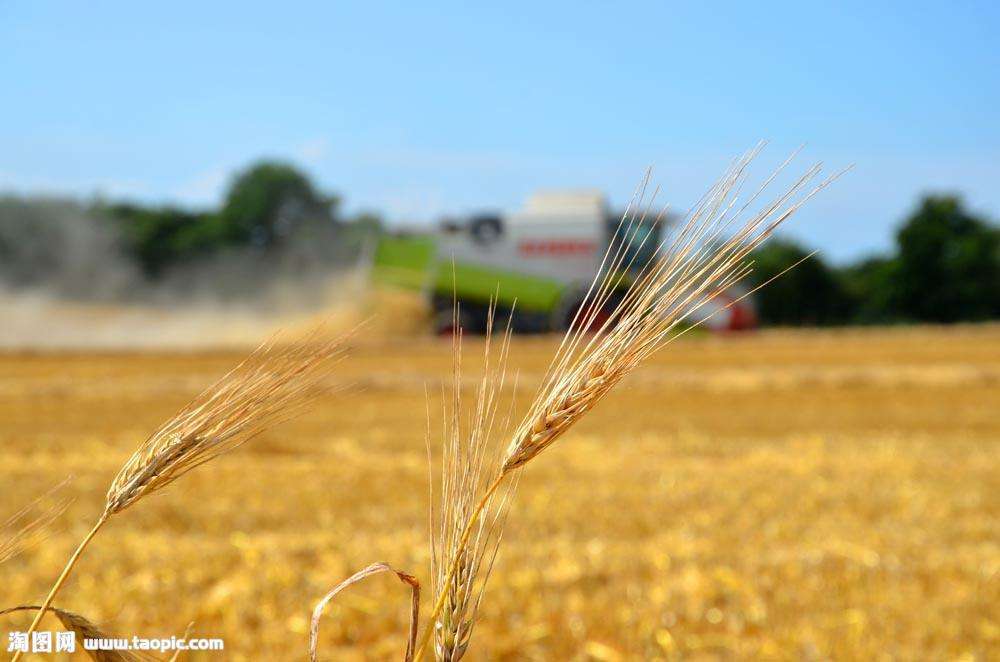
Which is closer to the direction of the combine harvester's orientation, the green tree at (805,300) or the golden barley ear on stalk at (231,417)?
the green tree

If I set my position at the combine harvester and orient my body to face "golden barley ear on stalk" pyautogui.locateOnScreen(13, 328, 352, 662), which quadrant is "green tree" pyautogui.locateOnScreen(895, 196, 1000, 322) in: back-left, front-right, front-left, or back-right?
back-left

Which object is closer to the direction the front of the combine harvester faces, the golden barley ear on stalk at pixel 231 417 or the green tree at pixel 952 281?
the green tree

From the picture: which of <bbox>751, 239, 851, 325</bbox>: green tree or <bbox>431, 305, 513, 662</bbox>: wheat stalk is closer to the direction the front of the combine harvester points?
the green tree

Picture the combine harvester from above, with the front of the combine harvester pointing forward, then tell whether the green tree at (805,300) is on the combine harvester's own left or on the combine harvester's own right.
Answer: on the combine harvester's own left

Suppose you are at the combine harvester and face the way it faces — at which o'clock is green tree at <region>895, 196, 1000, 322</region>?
The green tree is roughly at 11 o'clock from the combine harvester.

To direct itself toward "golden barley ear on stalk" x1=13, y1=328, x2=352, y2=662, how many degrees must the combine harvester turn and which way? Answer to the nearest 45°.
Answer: approximately 90° to its right

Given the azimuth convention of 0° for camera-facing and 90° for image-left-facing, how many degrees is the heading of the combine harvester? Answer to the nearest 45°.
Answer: approximately 270°

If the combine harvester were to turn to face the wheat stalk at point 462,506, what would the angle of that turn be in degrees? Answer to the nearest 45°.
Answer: approximately 90° to its right

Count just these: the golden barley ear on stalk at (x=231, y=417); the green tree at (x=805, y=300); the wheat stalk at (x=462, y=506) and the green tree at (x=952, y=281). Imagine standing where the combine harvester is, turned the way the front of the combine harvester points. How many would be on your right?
2

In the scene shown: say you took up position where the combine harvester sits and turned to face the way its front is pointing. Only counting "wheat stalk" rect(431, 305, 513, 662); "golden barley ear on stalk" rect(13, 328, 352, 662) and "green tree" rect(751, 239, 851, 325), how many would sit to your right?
2
